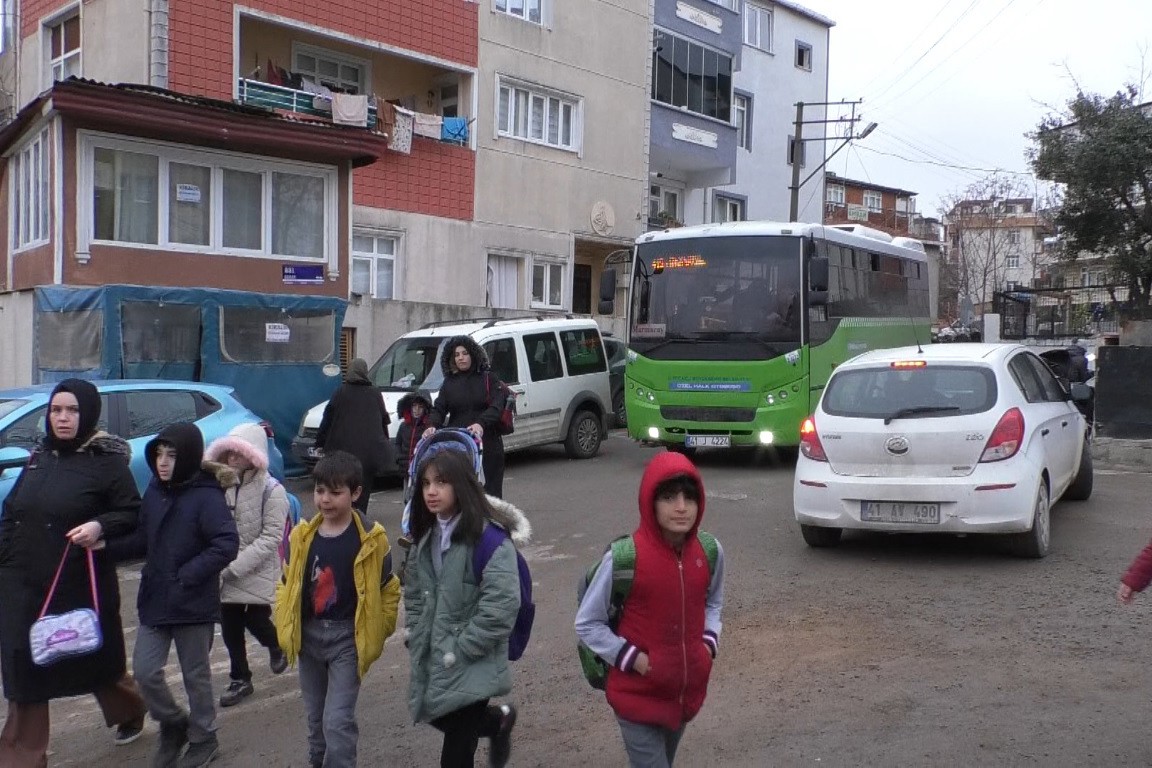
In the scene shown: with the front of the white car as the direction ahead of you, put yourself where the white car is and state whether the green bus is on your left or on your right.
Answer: on your left

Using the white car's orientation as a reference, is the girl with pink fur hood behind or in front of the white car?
behind

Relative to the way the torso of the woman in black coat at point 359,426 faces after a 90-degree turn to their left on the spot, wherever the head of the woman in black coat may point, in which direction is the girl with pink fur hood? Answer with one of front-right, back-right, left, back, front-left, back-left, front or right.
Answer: left

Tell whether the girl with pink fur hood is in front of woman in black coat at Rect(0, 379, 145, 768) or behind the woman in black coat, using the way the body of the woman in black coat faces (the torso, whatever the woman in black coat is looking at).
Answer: behind

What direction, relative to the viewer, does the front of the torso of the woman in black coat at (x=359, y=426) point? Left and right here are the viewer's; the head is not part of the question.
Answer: facing away from the viewer

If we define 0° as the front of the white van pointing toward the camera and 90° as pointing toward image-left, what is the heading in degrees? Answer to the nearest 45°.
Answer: approximately 45°

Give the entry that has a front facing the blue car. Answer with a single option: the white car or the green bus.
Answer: the green bus

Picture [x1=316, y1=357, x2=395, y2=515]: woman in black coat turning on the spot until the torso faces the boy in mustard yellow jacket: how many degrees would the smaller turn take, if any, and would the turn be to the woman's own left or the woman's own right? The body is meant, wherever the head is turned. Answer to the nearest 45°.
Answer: approximately 180°

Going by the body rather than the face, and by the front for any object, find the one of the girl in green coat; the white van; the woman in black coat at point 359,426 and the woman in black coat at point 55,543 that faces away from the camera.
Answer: the woman in black coat at point 359,426

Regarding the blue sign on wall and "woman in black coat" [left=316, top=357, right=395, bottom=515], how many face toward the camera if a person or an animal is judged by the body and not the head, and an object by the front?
1

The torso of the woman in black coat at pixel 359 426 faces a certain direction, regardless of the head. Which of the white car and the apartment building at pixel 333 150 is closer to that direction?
the apartment building

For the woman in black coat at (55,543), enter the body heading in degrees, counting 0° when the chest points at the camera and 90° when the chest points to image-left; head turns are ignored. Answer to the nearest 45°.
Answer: approximately 45°

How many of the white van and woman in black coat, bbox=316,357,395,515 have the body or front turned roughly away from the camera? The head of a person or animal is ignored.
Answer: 1
